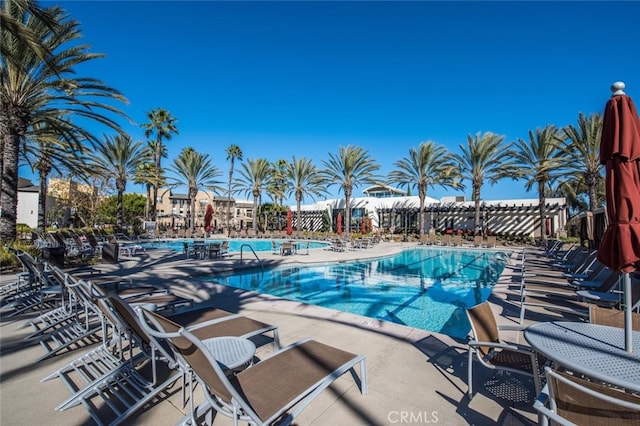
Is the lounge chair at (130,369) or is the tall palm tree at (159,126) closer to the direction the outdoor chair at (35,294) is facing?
the tall palm tree

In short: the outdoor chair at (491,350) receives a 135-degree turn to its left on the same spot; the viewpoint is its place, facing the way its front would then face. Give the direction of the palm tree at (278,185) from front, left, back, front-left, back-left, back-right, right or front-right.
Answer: front

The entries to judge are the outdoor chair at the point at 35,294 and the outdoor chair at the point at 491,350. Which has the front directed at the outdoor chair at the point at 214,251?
the outdoor chair at the point at 35,294

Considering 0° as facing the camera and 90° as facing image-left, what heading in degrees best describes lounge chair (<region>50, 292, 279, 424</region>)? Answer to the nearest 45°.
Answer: approximately 225°

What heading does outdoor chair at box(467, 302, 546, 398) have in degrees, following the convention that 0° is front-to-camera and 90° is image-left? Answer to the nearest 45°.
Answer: approximately 270°

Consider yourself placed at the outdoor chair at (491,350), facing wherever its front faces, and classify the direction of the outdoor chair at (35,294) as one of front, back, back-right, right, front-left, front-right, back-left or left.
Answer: back
